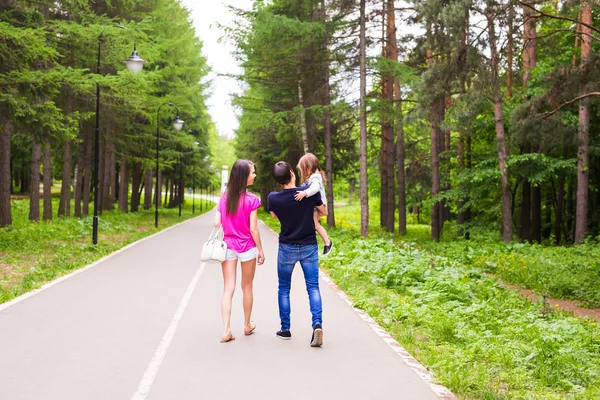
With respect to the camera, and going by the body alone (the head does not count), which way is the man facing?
away from the camera

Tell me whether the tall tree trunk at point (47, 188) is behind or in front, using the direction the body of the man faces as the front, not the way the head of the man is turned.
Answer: in front

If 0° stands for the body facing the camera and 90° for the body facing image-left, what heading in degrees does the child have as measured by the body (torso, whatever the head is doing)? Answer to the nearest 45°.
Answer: approximately 90°

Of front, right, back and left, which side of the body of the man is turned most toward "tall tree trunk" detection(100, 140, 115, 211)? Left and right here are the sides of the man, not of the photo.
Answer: front

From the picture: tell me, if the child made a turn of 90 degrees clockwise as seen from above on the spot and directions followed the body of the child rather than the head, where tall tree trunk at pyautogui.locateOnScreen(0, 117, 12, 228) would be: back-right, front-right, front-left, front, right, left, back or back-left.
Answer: front-left

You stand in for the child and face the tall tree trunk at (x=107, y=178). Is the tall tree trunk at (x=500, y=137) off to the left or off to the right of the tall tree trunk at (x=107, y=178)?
right

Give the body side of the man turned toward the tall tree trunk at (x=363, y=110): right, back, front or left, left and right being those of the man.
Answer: front

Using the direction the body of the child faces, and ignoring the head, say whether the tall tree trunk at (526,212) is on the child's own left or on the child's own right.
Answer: on the child's own right

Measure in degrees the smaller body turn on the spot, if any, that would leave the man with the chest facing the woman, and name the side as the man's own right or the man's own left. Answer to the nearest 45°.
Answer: approximately 90° to the man's own left

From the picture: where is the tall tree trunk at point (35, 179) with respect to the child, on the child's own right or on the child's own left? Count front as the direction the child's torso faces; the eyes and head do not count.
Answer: on the child's own right

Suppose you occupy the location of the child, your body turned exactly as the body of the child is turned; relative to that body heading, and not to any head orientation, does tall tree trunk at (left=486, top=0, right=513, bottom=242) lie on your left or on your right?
on your right

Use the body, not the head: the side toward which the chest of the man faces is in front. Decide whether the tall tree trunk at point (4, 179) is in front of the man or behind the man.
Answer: in front

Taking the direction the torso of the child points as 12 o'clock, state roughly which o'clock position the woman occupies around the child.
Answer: The woman is roughly at 12 o'clock from the child.

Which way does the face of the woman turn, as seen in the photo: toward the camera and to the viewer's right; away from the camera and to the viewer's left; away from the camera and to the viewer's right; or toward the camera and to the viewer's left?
away from the camera and to the viewer's right

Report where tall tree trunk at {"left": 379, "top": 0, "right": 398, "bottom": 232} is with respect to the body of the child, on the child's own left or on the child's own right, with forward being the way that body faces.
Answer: on the child's own right

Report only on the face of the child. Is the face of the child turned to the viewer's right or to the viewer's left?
to the viewer's left

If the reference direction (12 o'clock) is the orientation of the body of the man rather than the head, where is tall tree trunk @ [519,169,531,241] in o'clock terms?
The tall tree trunk is roughly at 1 o'clock from the man.
